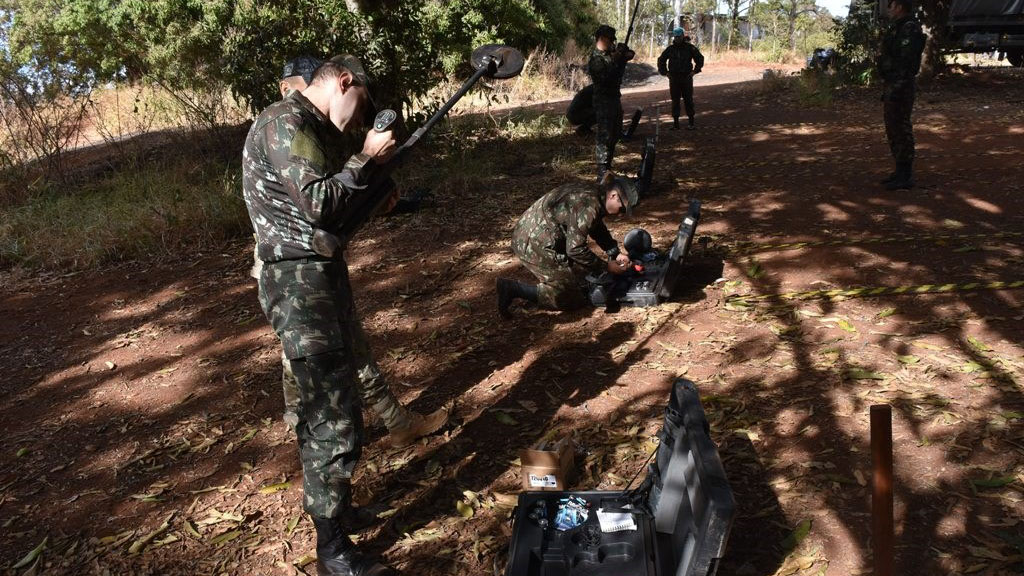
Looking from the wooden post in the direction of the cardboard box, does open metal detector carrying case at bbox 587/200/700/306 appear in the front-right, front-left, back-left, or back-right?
front-right

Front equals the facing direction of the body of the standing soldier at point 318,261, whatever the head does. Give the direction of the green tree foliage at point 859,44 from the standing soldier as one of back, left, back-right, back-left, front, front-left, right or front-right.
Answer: front-left

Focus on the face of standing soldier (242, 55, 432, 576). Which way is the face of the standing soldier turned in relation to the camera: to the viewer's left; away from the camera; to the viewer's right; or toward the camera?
to the viewer's right

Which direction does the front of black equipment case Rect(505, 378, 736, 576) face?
to the viewer's left

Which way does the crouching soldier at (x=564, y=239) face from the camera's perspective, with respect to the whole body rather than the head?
to the viewer's right

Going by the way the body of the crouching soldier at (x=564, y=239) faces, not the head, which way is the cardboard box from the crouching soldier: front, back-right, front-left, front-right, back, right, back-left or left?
right

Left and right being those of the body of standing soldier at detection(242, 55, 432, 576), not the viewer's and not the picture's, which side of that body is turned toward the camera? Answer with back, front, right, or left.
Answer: right

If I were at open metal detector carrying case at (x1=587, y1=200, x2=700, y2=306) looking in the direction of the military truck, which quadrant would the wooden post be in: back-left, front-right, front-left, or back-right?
back-right

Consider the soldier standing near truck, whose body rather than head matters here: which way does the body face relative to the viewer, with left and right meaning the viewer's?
facing to the left of the viewer

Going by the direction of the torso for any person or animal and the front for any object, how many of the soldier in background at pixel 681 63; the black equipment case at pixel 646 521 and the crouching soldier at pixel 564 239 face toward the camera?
1

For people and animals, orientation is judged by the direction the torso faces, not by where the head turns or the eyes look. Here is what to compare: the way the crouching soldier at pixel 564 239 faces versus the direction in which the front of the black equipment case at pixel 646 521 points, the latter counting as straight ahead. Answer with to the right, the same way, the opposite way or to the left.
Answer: the opposite way

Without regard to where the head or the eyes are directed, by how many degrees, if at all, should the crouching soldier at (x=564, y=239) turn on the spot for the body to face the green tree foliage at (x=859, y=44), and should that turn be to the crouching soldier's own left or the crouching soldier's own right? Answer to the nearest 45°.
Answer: approximately 45° to the crouching soldier's own left
